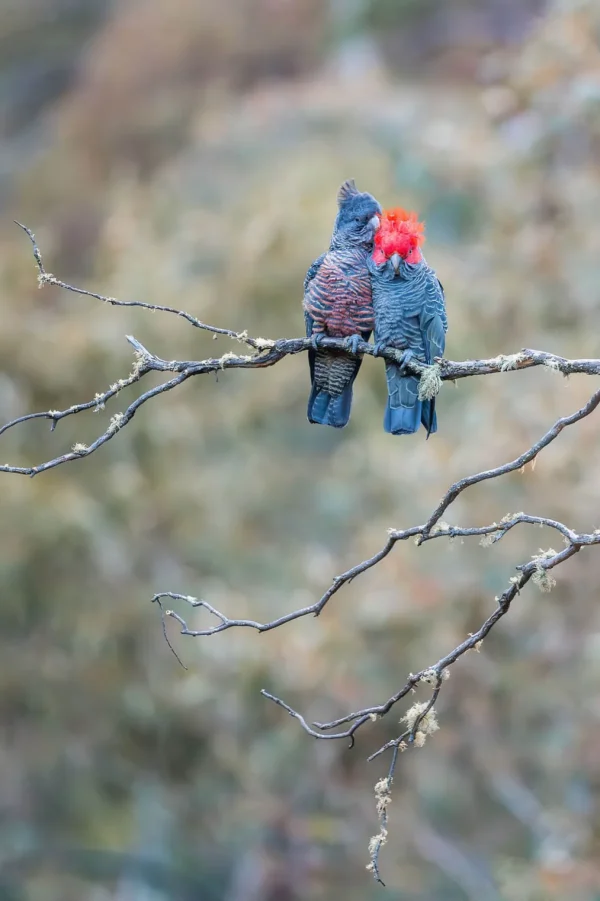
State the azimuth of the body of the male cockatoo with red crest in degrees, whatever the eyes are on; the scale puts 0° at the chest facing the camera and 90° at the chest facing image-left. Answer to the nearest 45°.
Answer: approximately 0°
